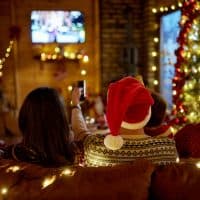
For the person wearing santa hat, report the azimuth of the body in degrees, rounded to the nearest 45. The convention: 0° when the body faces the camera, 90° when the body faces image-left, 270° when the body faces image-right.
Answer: approximately 180°

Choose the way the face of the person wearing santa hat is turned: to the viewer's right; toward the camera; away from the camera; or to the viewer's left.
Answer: away from the camera

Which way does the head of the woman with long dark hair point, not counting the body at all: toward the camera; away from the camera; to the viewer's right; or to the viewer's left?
away from the camera
